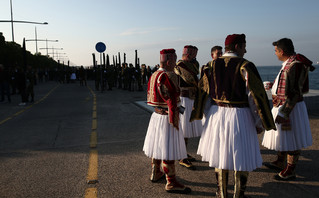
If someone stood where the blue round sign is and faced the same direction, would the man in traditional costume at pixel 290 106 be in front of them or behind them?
in front

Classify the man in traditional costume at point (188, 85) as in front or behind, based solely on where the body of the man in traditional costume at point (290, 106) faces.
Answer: in front

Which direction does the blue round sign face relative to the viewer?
toward the camera

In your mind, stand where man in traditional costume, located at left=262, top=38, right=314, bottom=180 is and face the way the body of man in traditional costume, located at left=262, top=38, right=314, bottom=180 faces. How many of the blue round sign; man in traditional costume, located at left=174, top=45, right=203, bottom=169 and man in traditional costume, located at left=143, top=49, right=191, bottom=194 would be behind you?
0

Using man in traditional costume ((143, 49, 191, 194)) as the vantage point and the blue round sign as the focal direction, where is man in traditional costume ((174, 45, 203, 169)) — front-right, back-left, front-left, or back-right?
front-right

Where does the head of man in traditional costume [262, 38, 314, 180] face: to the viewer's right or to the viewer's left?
to the viewer's left

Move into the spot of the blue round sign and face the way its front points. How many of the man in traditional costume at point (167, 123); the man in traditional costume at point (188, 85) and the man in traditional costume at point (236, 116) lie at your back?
0

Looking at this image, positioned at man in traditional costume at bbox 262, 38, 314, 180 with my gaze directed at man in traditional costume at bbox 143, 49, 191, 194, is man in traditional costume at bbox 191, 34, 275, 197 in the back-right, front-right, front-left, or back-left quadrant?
front-left

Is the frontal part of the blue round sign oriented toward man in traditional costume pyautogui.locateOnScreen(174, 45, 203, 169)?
yes

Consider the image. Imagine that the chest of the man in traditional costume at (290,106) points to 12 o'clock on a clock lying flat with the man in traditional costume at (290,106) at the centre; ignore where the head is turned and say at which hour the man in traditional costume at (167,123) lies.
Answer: the man in traditional costume at (167,123) is roughly at 11 o'clock from the man in traditional costume at (290,106).

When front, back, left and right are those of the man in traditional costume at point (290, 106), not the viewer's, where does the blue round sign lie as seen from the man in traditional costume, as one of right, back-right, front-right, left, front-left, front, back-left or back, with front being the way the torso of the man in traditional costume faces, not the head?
front-right

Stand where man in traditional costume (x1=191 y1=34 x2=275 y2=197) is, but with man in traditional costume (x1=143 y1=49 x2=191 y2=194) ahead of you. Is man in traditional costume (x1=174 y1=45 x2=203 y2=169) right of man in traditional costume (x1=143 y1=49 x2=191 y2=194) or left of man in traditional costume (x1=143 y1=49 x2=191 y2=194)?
right

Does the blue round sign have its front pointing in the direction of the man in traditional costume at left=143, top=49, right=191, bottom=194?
yes

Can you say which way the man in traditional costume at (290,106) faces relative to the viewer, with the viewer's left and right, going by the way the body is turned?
facing to the left of the viewer
